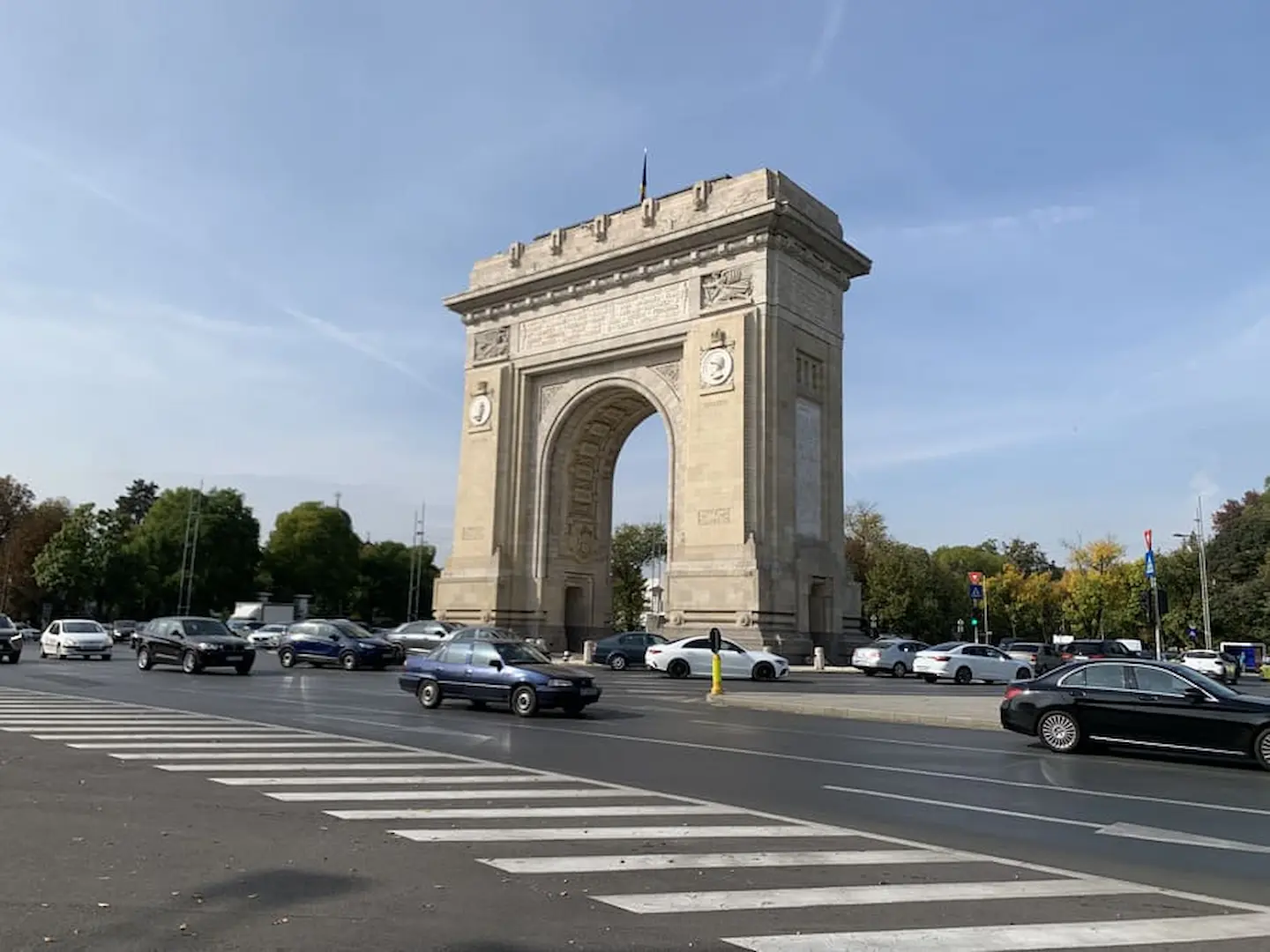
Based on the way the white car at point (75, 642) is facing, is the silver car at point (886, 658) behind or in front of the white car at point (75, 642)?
in front

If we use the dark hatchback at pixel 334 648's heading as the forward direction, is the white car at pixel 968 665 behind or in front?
in front

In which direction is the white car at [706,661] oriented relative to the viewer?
to the viewer's right

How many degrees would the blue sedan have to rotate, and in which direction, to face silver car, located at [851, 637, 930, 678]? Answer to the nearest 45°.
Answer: approximately 90° to its left

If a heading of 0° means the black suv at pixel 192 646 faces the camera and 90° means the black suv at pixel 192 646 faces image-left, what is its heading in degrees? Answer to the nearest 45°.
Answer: approximately 315°

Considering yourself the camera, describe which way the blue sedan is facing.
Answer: facing the viewer and to the right of the viewer

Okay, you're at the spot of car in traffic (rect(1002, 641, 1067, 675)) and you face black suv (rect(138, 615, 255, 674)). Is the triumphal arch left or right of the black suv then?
right
